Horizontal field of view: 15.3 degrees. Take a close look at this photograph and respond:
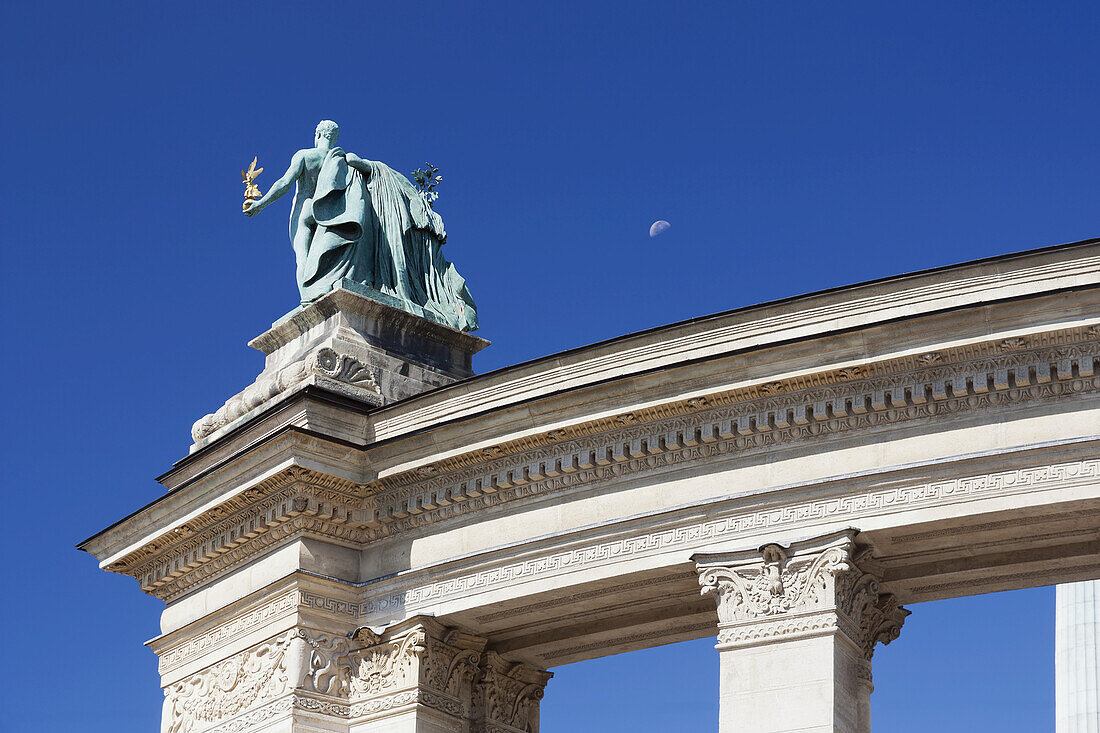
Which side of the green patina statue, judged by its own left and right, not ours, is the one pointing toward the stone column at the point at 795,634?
back

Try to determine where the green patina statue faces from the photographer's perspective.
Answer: facing away from the viewer and to the left of the viewer
